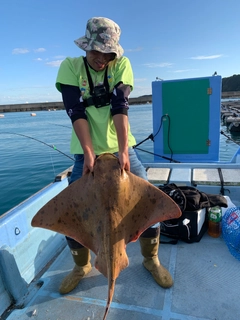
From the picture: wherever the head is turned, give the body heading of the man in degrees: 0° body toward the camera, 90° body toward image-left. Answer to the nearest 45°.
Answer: approximately 0°

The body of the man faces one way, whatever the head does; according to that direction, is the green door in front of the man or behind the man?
behind
